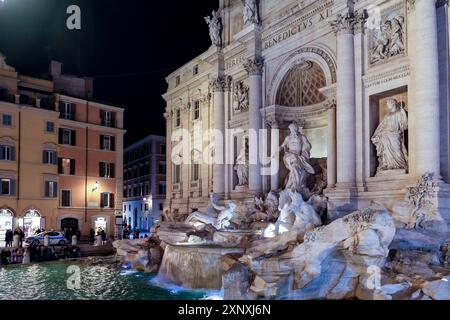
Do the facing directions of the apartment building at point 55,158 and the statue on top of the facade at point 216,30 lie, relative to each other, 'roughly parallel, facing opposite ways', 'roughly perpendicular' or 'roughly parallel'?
roughly perpendicular

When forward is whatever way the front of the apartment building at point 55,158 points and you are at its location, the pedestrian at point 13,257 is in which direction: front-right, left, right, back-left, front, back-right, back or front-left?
front-right

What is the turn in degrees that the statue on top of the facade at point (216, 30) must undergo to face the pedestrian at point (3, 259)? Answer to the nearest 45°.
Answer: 0° — it already faces them

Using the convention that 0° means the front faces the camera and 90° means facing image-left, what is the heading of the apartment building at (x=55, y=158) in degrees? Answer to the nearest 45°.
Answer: approximately 315°
